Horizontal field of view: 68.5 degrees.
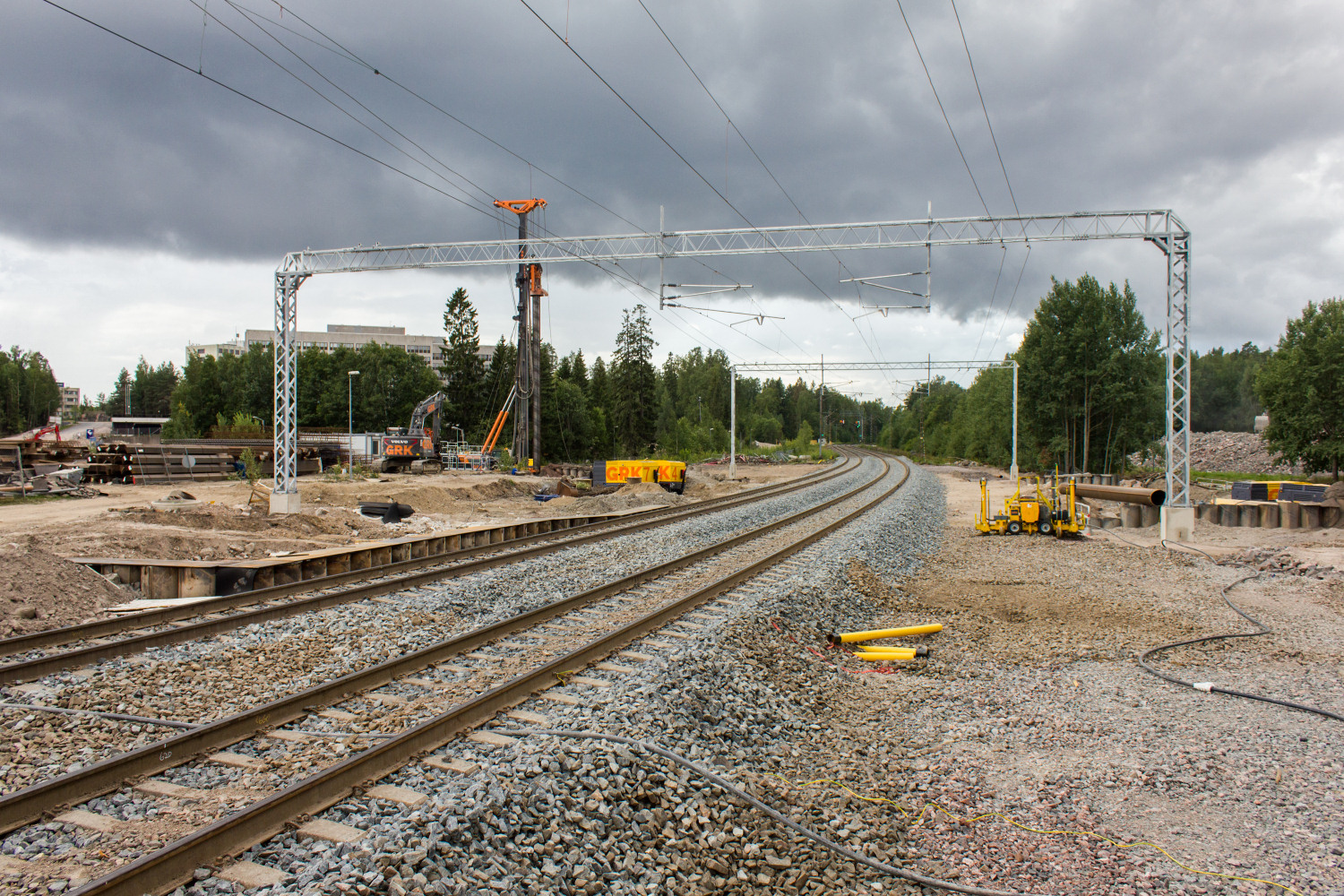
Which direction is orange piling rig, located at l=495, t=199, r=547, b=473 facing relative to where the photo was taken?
to the viewer's right

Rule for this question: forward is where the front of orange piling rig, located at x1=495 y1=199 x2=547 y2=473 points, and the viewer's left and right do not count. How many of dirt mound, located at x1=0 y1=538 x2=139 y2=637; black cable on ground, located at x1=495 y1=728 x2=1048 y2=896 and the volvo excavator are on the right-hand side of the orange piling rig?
2

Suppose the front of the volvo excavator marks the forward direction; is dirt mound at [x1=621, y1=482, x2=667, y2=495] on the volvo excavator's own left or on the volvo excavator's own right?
on the volvo excavator's own right

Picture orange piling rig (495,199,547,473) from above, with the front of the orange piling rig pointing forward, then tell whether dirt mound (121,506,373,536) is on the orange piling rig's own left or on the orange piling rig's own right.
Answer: on the orange piling rig's own right

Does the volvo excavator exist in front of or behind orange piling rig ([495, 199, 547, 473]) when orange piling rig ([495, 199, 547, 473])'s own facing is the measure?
behind

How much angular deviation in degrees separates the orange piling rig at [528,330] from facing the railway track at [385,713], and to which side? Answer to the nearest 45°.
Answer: approximately 90° to its right

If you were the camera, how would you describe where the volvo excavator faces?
facing away from the viewer and to the right of the viewer

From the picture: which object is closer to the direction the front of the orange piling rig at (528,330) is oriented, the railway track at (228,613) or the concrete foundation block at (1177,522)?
the concrete foundation block

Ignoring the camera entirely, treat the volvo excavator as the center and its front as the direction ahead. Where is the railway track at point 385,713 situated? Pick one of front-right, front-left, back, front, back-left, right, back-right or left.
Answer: back-right

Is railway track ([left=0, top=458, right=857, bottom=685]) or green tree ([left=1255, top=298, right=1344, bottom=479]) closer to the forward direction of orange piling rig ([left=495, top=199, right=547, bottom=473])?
the green tree

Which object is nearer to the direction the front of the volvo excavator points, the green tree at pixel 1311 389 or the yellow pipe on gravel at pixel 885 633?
the green tree
